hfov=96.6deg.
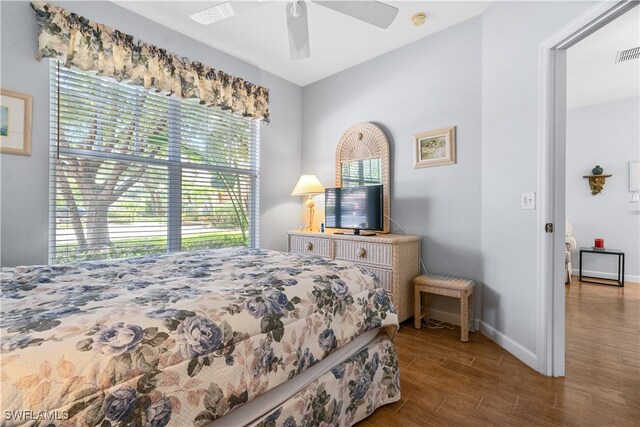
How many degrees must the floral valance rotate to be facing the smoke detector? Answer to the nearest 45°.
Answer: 0° — it already faces it

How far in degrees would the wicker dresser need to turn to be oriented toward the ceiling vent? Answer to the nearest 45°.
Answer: approximately 135° to its left

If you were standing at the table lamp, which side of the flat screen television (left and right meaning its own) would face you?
right

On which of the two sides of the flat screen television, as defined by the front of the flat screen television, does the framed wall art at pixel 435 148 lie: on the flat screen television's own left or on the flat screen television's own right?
on the flat screen television's own left
